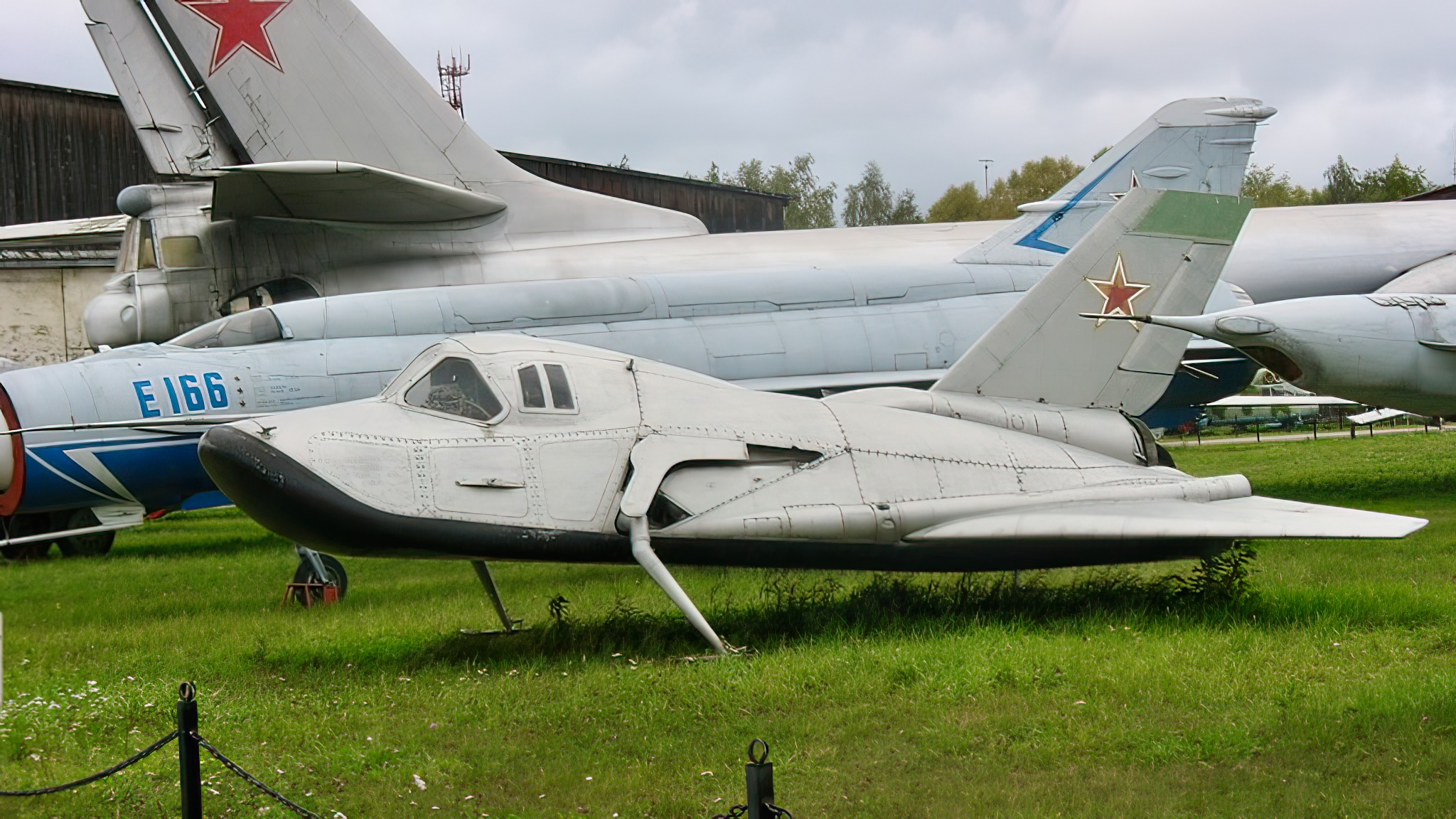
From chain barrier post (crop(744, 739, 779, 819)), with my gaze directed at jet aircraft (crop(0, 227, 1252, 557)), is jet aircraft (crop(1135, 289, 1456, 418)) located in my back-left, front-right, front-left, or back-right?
front-right

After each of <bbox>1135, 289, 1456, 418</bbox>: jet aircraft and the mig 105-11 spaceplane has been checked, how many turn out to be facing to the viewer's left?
2

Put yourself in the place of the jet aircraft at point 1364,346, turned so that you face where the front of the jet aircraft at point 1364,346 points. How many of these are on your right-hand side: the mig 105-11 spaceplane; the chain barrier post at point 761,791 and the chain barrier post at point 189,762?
0

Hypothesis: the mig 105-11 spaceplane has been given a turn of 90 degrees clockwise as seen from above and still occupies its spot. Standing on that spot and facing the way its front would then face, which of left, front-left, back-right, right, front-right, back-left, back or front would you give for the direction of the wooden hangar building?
front-left

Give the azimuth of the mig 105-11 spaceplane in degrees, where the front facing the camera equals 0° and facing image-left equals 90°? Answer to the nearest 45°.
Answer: approximately 90°

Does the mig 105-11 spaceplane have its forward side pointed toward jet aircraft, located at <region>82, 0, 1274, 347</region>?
no

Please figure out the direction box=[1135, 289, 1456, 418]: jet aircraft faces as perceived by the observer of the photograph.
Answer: facing to the left of the viewer

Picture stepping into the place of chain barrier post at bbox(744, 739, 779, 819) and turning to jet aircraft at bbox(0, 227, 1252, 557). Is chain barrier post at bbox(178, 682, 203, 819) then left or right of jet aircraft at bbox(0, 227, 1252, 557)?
left

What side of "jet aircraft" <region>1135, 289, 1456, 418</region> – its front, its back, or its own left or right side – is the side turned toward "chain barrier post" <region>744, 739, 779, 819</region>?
left

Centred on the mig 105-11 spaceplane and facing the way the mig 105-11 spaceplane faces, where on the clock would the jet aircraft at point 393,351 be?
The jet aircraft is roughly at 2 o'clock from the mig 105-11 spaceplane.

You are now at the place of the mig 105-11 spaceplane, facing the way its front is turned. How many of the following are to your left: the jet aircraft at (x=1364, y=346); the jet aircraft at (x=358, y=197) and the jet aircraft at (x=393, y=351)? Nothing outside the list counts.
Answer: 0

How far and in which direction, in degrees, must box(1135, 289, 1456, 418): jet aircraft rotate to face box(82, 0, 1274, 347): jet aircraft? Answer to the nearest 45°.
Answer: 0° — it already faces it

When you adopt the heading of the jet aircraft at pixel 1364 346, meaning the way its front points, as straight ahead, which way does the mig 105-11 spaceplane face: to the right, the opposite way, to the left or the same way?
the same way

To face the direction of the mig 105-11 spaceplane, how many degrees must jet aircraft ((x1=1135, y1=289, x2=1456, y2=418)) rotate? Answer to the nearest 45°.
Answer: approximately 45° to its left

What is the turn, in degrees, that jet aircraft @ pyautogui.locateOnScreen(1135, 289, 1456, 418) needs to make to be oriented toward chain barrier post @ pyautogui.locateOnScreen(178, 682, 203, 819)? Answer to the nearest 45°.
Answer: approximately 90° to its left

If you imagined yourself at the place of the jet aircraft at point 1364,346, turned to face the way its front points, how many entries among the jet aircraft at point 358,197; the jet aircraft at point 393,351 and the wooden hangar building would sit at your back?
0
